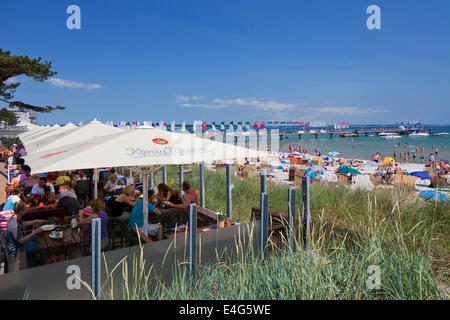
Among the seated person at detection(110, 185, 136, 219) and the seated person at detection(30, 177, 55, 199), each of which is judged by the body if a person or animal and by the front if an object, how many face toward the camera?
1

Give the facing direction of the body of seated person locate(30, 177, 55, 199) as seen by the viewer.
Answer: toward the camera

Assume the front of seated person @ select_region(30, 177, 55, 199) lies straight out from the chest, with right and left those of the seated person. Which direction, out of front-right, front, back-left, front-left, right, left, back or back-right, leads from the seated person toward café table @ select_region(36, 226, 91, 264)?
front

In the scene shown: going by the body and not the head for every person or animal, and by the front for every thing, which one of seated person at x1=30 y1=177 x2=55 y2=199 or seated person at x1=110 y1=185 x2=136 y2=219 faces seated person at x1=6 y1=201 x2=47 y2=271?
seated person at x1=30 y1=177 x2=55 y2=199

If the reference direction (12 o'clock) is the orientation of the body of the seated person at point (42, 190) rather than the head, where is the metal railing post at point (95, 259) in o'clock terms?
The metal railing post is roughly at 12 o'clock from the seated person.

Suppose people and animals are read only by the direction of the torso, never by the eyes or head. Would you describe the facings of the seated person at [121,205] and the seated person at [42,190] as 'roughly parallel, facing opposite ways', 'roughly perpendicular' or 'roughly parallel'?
roughly perpendicular

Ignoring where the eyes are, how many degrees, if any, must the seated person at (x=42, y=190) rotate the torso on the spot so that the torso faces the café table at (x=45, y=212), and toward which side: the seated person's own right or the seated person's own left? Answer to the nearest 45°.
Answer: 0° — they already face it
